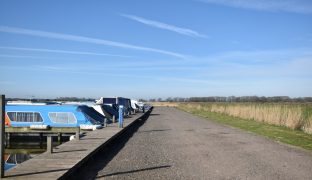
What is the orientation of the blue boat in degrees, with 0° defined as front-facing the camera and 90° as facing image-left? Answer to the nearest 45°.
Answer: approximately 270°

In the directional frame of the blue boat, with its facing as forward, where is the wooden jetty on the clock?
The wooden jetty is roughly at 3 o'clock from the blue boat.
